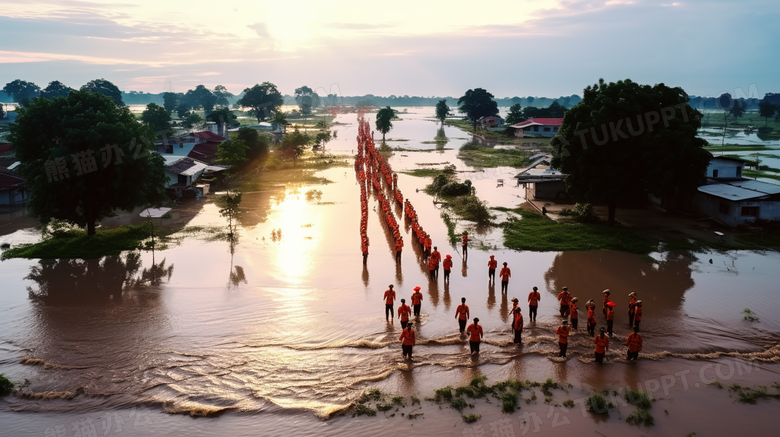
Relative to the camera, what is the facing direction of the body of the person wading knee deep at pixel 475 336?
away from the camera

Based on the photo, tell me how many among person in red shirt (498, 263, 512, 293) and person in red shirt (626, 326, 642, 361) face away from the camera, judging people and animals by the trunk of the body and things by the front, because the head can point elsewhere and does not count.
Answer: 2

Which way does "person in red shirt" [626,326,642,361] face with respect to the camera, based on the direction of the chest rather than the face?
away from the camera

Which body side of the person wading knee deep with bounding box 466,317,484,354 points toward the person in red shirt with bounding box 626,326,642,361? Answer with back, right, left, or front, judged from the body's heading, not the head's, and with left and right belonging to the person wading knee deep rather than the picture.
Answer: right

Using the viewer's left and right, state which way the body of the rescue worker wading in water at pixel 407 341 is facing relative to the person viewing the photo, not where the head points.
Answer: facing away from the viewer

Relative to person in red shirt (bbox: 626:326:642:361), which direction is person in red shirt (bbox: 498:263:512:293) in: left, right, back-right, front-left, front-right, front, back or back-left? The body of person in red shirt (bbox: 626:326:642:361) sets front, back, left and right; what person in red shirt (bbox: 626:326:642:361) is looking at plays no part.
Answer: front-left

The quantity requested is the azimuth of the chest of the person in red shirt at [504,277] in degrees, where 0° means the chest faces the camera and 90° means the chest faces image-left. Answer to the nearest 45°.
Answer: approximately 180°

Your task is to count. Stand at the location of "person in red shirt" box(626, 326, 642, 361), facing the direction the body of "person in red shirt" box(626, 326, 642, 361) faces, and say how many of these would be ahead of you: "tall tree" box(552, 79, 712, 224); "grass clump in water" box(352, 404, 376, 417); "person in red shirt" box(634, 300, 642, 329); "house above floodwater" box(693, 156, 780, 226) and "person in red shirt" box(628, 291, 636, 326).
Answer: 4

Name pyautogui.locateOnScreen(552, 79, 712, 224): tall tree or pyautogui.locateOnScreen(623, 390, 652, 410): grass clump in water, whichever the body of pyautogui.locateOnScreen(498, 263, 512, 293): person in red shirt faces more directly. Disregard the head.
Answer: the tall tree
